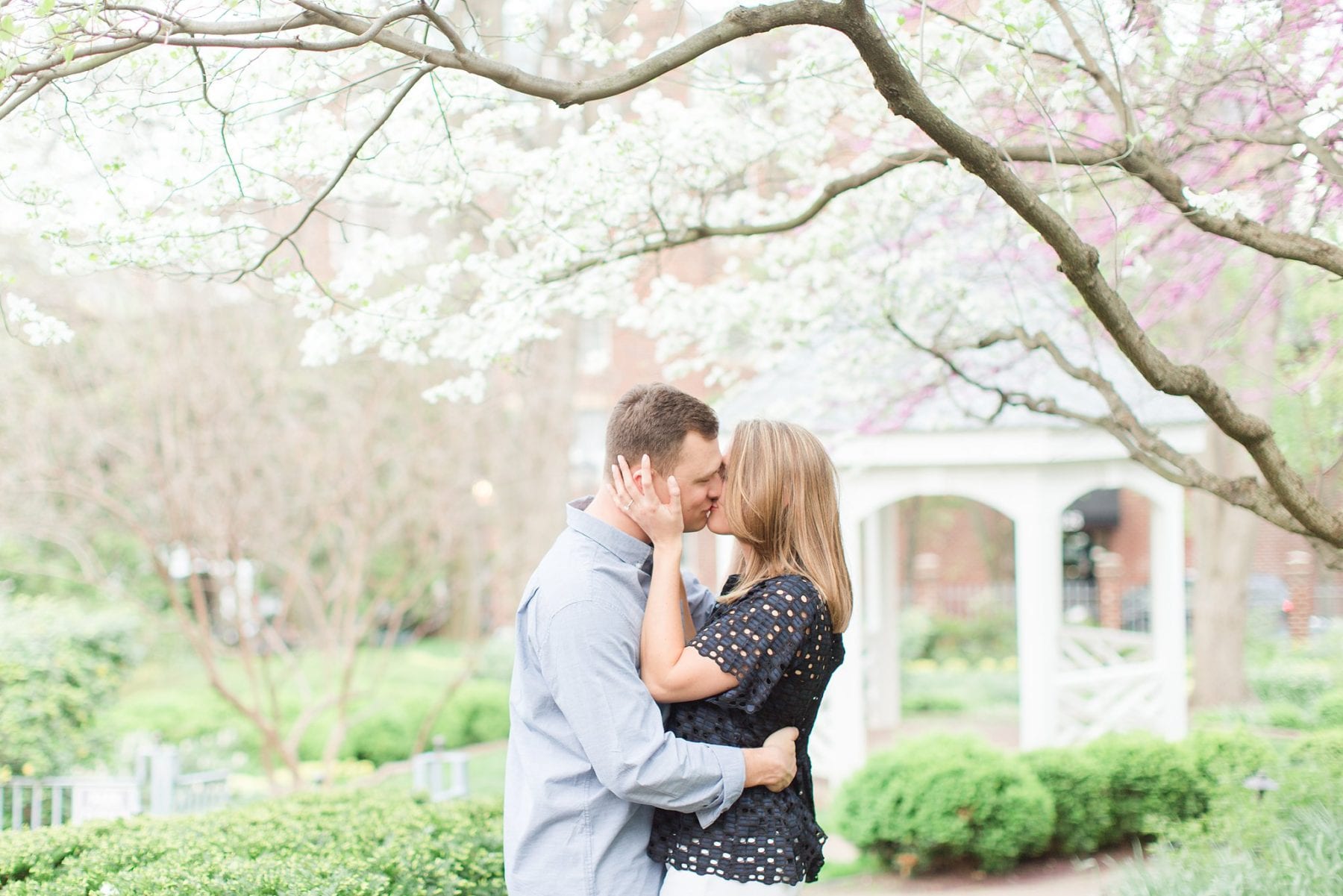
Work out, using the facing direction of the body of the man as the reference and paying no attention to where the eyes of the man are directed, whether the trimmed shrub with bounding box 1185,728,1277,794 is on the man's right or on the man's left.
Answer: on the man's left

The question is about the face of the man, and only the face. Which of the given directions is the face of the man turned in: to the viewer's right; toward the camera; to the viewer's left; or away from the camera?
to the viewer's right

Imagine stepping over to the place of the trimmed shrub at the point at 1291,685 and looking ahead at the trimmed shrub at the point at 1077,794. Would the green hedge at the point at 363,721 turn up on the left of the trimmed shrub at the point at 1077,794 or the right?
right

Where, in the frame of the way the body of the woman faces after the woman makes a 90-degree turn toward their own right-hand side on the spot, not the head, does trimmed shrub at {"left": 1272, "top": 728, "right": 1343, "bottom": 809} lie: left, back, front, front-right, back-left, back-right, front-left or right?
front-right

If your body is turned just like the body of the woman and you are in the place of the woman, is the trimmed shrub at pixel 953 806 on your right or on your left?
on your right

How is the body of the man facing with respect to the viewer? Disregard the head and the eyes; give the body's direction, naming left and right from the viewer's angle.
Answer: facing to the right of the viewer

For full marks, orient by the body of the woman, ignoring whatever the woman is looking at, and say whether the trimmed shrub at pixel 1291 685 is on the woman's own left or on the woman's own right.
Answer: on the woman's own right

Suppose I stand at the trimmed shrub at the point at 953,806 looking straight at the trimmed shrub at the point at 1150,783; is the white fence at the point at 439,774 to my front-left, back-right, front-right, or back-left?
back-left

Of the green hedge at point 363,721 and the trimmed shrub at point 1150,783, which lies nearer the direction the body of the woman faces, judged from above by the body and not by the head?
the green hedge

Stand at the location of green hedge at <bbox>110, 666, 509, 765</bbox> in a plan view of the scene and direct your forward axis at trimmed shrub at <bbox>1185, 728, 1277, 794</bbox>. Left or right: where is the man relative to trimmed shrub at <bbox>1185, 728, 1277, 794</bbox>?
right

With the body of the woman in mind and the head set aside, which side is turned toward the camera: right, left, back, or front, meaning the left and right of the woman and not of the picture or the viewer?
left

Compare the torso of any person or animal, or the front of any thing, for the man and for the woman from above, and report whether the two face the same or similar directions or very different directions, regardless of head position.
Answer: very different directions
